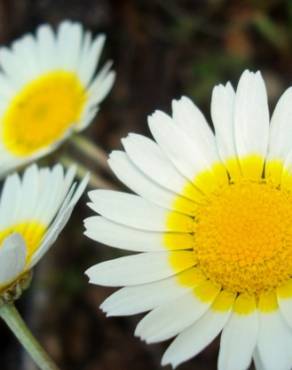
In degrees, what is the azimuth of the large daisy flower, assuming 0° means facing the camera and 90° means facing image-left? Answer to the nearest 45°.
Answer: approximately 0°
